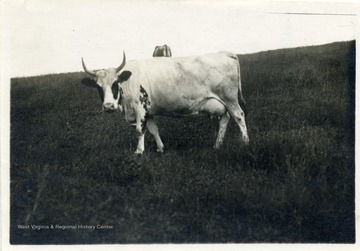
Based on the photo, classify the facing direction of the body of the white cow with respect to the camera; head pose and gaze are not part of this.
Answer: to the viewer's left
